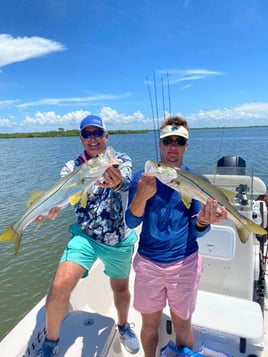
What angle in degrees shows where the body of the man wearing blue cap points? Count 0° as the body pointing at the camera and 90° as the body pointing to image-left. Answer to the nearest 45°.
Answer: approximately 0°

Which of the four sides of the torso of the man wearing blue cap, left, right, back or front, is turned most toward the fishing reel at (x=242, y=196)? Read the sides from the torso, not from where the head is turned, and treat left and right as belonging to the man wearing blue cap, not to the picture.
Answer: left
